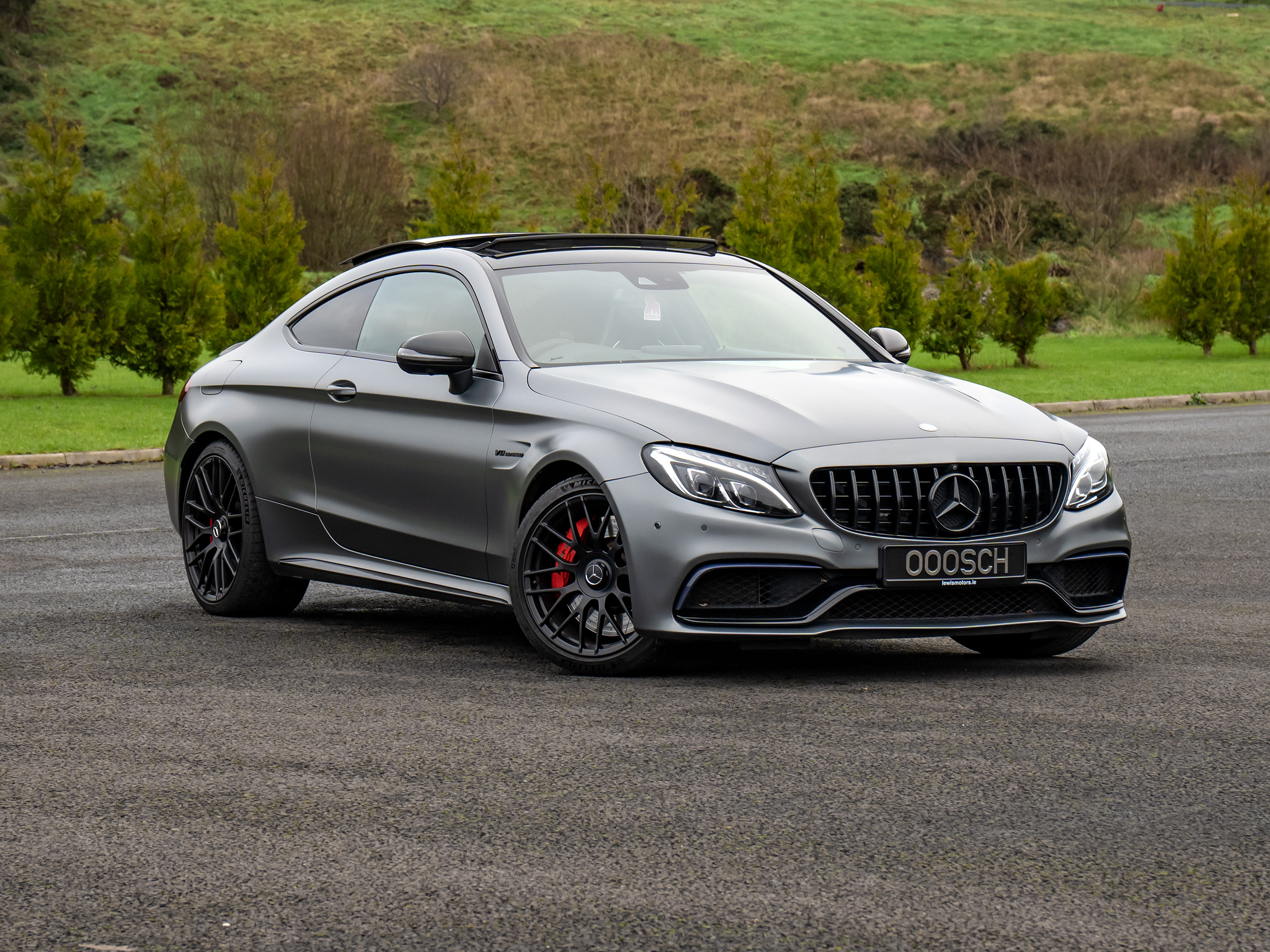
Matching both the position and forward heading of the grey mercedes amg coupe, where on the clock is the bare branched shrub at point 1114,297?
The bare branched shrub is roughly at 8 o'clock from the grey mercedes amg coupe.

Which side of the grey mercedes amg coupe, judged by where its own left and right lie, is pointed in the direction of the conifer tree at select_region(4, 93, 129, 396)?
back

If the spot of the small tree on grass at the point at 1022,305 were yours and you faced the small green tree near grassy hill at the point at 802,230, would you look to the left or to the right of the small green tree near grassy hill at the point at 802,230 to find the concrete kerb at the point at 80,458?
left

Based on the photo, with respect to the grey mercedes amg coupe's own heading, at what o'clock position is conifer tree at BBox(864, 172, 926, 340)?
The conifer tree is roughly at 8 o'clock from the grey mercedes amg coupe.

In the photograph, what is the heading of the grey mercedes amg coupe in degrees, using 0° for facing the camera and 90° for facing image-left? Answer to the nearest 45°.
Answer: approximately 315°

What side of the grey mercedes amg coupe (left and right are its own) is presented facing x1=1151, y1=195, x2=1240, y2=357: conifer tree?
left

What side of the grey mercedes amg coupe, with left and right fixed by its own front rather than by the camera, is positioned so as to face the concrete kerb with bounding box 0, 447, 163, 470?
back

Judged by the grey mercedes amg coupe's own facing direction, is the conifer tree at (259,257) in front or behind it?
behind

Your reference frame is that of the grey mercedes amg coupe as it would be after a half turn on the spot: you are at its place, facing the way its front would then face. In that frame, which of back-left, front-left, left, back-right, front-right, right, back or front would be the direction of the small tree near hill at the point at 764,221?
front-right

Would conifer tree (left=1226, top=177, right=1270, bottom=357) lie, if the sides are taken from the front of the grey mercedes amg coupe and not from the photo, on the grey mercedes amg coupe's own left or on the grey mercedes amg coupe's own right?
on the grey mercedes amg coupe's own left

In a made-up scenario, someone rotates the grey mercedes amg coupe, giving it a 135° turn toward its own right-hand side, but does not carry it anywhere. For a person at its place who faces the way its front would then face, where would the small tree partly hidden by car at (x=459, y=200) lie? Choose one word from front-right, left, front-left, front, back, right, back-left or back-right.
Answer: right

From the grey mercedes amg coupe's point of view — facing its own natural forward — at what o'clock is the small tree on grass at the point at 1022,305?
The small tree on grass is roughly at 8 o'clock from the grey mercedes amg coupe.

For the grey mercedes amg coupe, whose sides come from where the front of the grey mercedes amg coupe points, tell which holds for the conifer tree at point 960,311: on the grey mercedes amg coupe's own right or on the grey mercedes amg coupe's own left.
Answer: on the grey mercedes amg coupe's own left
